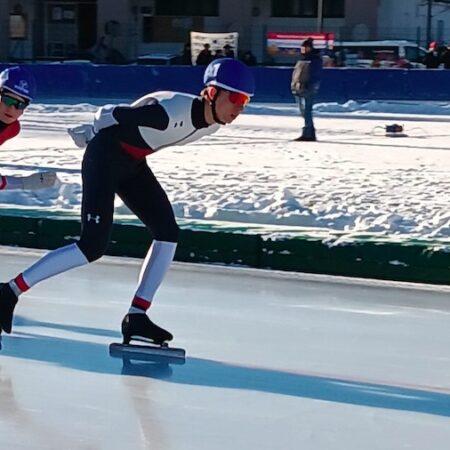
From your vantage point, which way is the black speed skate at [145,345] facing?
to the viewer's right

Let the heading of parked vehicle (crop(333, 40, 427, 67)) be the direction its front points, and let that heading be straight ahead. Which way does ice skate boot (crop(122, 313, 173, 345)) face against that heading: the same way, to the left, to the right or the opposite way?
the same way

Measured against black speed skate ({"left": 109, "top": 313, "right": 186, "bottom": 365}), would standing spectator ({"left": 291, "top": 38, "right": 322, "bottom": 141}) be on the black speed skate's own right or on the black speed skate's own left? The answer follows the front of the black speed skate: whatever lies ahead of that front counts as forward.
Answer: on the black speed skate's own left

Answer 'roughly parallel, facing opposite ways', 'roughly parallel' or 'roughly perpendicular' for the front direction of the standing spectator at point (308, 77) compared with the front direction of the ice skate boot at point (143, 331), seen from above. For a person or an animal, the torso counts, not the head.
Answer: roughly parallel, facing opposite ways

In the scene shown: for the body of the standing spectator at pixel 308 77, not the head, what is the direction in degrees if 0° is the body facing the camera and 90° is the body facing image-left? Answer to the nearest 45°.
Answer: approximately 90°

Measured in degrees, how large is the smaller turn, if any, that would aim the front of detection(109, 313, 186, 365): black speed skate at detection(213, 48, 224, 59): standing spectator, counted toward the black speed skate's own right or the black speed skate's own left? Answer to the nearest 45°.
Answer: approximately 90° to the black speed skate's own left

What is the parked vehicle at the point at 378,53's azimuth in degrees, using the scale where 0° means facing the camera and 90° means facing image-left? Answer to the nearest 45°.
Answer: approximately 270°

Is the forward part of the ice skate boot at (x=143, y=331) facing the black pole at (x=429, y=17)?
no

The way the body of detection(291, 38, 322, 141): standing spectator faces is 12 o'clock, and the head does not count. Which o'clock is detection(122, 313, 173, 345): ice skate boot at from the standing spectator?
The ice skate boot is roughly at 9 o'clock from the standing spectator.

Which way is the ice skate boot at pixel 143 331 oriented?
to the viewer's right
